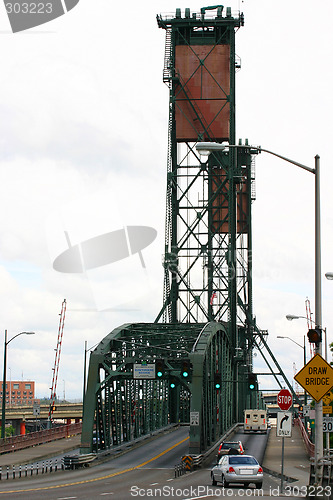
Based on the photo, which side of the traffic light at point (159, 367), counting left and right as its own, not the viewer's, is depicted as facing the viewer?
front

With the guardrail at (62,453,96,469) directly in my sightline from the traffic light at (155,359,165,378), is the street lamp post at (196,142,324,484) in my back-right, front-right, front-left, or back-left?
front-left

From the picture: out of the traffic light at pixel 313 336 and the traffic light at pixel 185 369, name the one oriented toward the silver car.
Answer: the traffic light at pixel 185 369

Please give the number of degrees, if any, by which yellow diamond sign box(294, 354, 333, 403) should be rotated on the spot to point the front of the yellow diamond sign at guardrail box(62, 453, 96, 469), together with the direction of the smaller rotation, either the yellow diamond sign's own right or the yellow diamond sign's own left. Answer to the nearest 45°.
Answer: approximately 135° to the yellow diamond sign's own right

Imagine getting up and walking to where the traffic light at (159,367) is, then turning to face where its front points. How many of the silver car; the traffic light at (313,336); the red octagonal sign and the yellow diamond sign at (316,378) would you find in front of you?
4

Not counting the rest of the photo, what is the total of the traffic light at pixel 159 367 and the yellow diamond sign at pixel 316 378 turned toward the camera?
2

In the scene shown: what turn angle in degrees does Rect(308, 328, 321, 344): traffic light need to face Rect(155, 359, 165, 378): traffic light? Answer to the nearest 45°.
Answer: approximately 180°

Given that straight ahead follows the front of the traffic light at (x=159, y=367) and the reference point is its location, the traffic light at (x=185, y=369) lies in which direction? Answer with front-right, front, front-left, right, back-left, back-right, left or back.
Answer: front-left

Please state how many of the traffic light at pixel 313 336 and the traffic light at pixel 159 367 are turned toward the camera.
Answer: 2

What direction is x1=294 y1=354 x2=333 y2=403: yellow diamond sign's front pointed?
toward the camera

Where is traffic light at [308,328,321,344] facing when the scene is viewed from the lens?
facing the viewer

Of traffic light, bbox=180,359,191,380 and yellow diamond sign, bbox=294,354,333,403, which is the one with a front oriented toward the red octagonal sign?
the traffic light

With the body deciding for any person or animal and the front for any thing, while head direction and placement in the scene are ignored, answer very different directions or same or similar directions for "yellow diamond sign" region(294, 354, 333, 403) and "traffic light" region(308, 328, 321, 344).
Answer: same or similar directions

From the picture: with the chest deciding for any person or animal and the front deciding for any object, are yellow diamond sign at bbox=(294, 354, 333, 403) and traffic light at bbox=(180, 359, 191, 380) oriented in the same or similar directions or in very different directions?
same or similar directions
